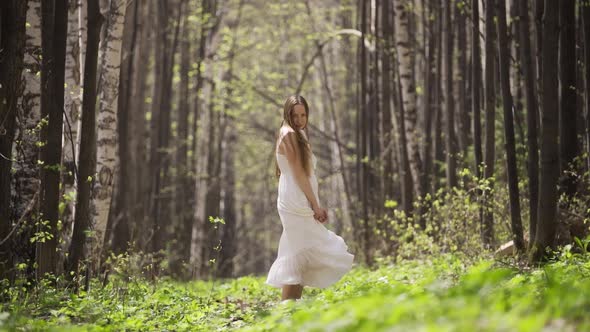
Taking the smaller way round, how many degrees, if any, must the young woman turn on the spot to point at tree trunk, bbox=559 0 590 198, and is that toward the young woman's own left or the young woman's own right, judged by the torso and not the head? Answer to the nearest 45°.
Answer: approximately 45° to the young woman's own left

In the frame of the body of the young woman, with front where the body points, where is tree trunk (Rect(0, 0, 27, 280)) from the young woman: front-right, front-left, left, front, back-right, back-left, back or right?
back

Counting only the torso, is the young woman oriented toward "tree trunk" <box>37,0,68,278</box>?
no

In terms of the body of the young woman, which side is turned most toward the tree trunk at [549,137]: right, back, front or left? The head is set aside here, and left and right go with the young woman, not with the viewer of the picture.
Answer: front

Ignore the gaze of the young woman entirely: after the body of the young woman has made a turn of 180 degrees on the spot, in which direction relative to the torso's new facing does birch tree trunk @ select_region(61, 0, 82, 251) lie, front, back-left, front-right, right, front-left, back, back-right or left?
front-right

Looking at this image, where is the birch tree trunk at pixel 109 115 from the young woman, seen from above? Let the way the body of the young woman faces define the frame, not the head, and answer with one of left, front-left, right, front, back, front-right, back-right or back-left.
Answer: back-left

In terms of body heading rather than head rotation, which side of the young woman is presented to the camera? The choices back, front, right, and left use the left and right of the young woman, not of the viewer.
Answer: right

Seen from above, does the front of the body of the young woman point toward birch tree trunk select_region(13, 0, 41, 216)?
no

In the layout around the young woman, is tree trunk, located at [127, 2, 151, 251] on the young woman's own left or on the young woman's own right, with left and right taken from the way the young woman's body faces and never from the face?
on the young woman's own left
